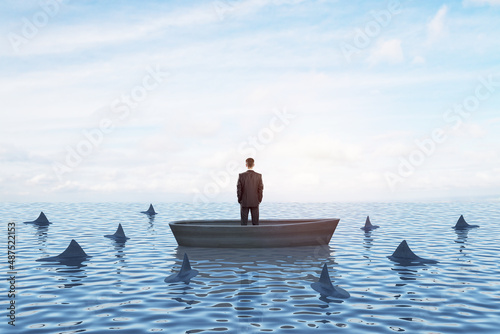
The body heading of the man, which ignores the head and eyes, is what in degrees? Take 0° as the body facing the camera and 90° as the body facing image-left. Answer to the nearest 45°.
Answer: approximately 180°
